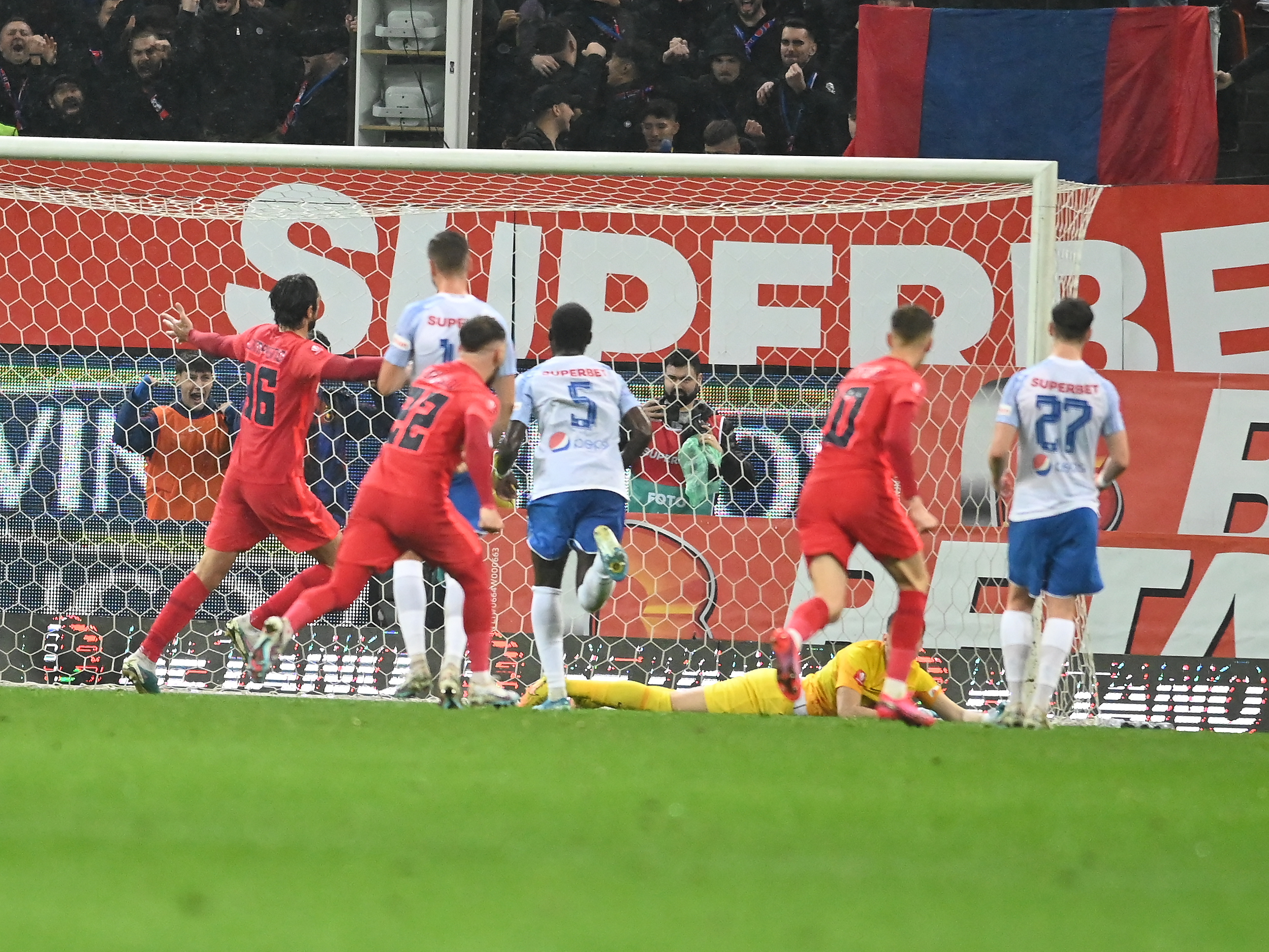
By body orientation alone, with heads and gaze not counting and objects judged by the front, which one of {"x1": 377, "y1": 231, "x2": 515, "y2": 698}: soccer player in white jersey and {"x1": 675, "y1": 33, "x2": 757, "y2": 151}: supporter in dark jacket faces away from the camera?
the soccer player in white jersey

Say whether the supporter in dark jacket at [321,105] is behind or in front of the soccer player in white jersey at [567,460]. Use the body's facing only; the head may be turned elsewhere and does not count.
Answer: in front

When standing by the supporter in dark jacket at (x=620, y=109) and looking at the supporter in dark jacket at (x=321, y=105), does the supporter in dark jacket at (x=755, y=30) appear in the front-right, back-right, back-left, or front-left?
back-right

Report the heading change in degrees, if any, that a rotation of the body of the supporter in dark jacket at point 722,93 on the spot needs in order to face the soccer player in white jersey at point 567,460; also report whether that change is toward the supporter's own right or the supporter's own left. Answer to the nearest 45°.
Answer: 0° — they already face them

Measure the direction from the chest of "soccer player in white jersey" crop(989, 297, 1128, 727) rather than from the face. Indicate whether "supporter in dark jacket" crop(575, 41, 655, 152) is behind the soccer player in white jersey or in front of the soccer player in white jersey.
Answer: in front

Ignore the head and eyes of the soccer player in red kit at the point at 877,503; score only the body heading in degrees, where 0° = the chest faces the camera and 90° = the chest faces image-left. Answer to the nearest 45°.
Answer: approximately 225°

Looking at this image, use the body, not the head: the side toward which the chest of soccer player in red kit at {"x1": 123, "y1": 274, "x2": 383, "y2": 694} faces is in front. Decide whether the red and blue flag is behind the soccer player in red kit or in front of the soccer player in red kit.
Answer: in front

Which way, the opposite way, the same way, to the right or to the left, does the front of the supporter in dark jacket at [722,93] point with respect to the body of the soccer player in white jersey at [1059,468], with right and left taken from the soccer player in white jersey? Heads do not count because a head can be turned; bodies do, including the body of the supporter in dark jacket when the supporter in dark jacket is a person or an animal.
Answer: the opposite way

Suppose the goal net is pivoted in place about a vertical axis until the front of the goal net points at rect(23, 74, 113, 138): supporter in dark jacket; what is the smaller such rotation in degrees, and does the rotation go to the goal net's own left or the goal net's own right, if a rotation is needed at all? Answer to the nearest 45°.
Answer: approximately 135° to the goal net's own right

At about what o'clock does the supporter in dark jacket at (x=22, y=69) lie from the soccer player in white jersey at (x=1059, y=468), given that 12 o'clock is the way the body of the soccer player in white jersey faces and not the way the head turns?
The supporter in dark jacket is roughly at 10 o'clock from the soccer player in white jersey.

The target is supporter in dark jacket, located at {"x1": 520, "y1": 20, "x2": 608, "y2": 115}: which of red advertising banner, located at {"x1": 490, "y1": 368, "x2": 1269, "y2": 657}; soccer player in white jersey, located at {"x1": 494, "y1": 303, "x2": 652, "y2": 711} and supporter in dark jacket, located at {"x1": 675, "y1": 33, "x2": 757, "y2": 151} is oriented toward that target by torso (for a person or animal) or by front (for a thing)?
the soccer player in white jersey

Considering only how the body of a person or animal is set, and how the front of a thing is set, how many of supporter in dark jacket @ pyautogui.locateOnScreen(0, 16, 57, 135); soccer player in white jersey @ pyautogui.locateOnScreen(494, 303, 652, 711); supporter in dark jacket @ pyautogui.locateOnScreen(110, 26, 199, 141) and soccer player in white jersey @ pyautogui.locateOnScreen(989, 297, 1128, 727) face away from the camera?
2

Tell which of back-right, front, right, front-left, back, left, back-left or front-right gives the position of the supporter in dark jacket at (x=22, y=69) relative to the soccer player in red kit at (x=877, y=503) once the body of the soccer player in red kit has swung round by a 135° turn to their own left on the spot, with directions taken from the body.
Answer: front-right

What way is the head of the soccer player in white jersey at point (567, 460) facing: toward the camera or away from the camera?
away from the camera

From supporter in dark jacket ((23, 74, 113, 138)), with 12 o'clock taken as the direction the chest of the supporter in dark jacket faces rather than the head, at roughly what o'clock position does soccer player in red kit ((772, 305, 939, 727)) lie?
The soccer player in red kit is roughly at 11 o'clock from the supporter in dark jacket.
